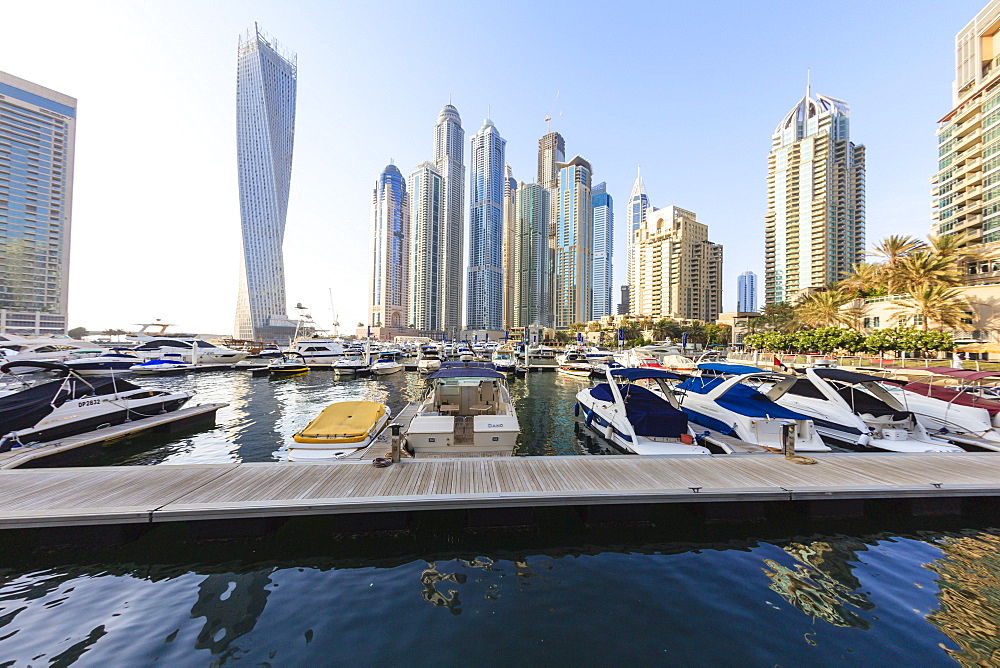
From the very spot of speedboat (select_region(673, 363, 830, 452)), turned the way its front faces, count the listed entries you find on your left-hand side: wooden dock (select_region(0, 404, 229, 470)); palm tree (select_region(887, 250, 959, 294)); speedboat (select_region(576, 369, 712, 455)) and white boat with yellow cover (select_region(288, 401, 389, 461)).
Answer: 3

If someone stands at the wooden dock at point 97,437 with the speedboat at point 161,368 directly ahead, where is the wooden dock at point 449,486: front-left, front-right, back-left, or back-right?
back-right

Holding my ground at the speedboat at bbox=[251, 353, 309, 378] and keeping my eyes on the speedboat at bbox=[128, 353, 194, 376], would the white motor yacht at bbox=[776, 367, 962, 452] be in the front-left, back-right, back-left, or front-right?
back-left

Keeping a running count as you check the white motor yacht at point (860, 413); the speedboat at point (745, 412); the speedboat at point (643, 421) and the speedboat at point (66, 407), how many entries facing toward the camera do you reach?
0

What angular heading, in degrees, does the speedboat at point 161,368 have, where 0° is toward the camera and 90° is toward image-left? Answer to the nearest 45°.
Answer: approximately 45°

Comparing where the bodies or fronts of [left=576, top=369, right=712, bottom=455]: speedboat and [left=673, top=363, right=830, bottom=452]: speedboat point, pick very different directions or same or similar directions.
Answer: same or similar directions

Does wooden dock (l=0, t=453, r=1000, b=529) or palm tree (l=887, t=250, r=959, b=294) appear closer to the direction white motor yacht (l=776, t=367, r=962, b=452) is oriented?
the palm tree

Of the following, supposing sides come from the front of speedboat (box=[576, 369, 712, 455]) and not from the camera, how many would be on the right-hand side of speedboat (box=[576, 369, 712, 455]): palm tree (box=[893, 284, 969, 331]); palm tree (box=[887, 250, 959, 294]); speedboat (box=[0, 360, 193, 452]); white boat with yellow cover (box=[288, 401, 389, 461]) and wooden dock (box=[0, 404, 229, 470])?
2

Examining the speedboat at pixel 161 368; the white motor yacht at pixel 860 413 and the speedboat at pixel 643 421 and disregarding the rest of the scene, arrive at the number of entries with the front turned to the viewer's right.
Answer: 0

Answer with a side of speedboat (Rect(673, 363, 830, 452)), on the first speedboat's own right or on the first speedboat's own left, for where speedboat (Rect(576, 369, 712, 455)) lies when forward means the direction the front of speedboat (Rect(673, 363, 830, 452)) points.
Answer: on the first speedboat's own left
